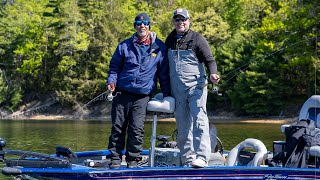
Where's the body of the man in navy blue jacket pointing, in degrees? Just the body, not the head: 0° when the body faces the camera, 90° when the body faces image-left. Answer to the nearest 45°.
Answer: approximately 0°
